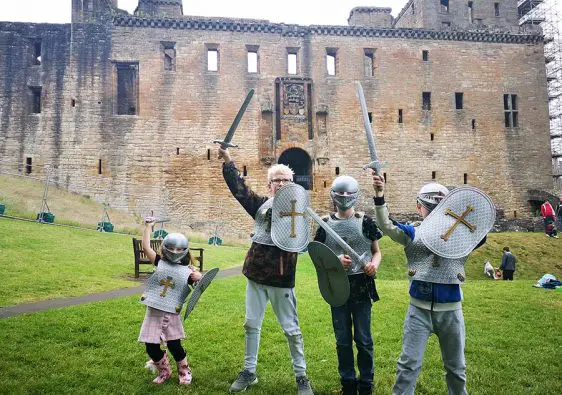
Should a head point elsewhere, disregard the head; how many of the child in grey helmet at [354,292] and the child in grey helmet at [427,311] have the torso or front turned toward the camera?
2

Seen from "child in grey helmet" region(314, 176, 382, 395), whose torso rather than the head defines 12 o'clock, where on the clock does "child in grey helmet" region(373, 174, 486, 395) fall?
"child in grey helmet" region(373, 174, 486, 395) is roughly at 10 o'clock from "child in grey helmet" region(314, 176, 382, 395).

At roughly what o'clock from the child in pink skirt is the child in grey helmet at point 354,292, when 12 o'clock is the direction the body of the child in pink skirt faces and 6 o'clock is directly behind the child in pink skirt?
The child in grey helmet is roughly at 10 o'clock from the child in pink skirt.

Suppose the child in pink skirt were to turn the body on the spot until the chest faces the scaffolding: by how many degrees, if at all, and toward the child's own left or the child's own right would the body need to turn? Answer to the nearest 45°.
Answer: approximately 135° to the child's own left

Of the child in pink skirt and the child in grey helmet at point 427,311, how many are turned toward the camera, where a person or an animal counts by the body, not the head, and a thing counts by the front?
2

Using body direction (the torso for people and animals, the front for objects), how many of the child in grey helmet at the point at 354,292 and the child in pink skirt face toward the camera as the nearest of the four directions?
2

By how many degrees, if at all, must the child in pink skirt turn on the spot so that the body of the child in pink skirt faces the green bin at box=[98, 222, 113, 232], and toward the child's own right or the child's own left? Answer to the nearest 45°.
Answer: approximately 180°

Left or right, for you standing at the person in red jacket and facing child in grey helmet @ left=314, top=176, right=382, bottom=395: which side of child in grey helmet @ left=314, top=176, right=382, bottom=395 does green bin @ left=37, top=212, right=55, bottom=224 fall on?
right

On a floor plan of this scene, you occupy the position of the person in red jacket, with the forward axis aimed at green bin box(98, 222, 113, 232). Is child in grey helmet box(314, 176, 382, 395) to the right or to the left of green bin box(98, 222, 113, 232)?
left

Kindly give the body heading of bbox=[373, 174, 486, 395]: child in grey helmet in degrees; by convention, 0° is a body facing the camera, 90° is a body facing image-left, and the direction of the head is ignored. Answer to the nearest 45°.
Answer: approximately 0°
